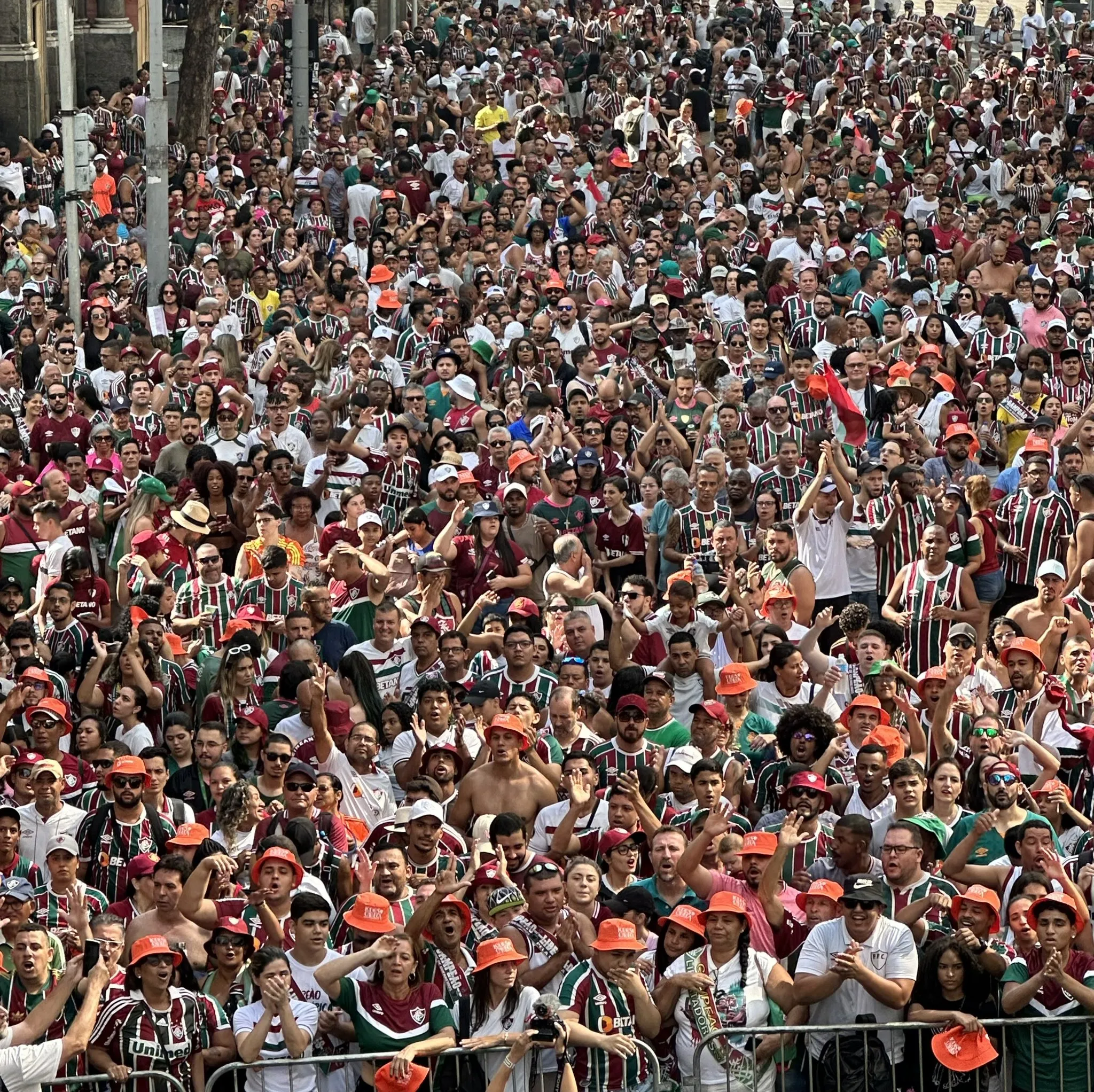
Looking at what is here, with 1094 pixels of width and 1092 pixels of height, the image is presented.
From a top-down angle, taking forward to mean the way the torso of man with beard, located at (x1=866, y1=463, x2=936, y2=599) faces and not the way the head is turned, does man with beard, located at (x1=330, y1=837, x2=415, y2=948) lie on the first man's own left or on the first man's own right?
on the first man's own right

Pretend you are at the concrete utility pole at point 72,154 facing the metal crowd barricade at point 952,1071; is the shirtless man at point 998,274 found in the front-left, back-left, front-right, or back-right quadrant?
front-left

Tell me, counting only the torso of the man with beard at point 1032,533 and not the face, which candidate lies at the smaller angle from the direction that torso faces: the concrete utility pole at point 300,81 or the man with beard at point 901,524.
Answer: the man with beard

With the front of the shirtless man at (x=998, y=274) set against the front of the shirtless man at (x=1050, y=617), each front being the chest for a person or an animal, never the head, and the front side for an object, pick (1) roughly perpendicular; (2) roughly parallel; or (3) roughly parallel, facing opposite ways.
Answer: roughly parallel

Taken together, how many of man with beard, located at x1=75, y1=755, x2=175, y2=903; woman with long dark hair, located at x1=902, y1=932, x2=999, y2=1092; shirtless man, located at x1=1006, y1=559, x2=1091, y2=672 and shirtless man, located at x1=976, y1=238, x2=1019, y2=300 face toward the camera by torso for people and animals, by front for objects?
4

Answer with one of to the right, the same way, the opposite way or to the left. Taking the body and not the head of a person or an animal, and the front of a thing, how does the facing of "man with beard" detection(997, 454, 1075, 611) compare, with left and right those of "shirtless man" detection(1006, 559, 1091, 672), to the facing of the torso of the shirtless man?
the same way

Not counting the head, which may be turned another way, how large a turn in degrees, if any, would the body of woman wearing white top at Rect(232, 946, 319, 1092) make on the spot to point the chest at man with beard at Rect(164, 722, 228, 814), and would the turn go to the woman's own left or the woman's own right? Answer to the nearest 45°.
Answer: approximately 180°

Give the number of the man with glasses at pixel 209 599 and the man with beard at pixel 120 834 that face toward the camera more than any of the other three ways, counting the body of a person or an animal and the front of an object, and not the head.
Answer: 2

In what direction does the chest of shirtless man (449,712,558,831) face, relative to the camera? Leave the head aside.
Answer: toward the camera

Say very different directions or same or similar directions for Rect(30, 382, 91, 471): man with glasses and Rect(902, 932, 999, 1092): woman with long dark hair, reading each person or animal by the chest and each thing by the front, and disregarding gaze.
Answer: same or similar directions

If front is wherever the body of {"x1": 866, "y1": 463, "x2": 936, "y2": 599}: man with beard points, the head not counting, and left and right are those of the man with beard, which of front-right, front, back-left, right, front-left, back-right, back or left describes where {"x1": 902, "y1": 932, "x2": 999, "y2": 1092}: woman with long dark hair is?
front-right

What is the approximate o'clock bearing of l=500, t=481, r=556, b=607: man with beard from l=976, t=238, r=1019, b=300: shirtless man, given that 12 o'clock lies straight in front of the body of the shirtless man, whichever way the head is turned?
The man with beard is roughly at 1 o'clock from the shirtless man.

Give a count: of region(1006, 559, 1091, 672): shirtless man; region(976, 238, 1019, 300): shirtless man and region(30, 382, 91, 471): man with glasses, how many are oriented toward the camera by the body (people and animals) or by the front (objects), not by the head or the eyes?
3

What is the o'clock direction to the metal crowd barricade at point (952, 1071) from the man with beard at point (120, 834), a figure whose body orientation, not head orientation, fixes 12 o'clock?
The metal crowd barricade is roughly at 10 o'clock from the man with beard.

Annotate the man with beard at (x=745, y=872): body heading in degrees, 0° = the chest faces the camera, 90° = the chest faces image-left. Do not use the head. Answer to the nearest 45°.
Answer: approximately 45°

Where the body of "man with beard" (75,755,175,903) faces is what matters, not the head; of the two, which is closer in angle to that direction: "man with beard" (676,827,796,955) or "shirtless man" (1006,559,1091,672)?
the man with beard

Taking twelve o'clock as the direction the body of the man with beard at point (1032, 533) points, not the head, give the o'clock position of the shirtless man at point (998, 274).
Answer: The shirtless man is roughly at 6 o'clock from the man with beard.

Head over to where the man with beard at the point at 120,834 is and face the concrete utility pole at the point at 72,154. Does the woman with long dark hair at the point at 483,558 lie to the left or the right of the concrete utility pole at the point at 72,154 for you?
right
